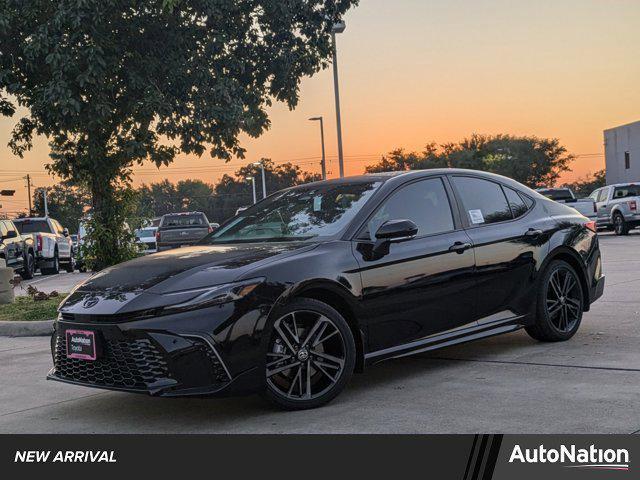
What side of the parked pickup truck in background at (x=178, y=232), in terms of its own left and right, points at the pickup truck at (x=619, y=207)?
right

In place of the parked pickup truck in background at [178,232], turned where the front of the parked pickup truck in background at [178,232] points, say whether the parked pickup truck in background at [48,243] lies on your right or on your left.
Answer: on your left

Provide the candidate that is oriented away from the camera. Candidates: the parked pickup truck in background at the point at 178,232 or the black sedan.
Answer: the parked pickup truck in background

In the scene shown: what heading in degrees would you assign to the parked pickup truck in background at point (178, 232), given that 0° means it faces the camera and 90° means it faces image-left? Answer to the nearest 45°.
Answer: approximately 180°

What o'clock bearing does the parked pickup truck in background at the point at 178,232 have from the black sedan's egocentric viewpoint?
The parked pickup truck in background is roughly at 4 o'clock from the black sedan.

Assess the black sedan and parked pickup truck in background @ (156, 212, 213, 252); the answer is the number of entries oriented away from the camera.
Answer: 1

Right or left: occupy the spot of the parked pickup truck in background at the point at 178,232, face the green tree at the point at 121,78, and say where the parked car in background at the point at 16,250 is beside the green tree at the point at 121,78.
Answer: right

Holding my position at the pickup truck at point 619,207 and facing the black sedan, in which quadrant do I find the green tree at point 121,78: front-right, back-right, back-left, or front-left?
front-right

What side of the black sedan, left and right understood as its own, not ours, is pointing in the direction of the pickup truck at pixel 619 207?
back

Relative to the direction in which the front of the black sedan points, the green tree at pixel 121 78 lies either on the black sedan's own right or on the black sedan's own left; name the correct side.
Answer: on the black sedan's own right

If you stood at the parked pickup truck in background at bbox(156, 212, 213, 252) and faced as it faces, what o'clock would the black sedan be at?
The black sedan is roughly at 6 o'clock from the parked pickup truck in background.

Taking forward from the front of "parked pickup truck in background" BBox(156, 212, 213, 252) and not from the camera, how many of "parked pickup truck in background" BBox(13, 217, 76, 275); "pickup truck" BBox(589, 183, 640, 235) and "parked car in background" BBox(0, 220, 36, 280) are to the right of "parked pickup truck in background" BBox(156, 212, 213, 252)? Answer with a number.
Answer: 1

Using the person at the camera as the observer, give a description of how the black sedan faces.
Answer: facing the viewer and to the left of the viewer
